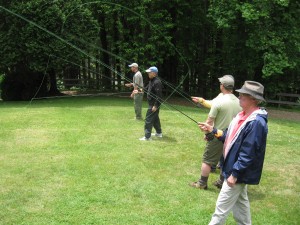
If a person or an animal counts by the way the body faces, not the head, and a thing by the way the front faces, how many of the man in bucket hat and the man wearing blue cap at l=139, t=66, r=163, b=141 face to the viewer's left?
2

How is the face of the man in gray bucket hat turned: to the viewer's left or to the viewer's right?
to the viewer's left

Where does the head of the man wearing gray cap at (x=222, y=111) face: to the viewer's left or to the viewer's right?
to the viewer's left

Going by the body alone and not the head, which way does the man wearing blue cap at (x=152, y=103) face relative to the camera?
to the viewer's left

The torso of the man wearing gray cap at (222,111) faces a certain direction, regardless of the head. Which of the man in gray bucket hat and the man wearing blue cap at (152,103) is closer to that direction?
the man wearing blue cap

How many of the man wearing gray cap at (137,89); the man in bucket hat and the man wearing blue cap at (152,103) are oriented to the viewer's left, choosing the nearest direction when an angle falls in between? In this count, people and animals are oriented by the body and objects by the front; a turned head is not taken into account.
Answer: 3

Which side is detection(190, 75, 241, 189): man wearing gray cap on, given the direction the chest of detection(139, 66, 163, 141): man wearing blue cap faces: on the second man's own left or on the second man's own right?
on the second man's own left

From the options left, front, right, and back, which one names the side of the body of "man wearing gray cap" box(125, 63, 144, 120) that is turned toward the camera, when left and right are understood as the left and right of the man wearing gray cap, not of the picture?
left

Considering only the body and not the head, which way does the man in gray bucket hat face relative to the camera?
to the viewer's left

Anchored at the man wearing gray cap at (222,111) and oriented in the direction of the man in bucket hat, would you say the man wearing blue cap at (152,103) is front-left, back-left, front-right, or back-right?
back-right

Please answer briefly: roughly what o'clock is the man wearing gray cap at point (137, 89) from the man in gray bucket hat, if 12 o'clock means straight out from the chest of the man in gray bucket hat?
The man wearing gray cap is roughly at 2 o'clock from the man in gray bucket hat.

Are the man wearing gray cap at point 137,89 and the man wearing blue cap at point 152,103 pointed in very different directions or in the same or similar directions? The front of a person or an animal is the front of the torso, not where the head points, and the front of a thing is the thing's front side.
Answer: same or similar directions

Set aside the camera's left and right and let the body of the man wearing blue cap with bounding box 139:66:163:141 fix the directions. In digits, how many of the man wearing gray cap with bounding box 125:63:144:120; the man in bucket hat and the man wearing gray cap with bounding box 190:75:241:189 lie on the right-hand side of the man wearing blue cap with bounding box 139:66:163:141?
1

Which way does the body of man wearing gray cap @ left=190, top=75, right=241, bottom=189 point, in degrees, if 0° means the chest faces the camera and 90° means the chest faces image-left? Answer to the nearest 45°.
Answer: approximately 135°
